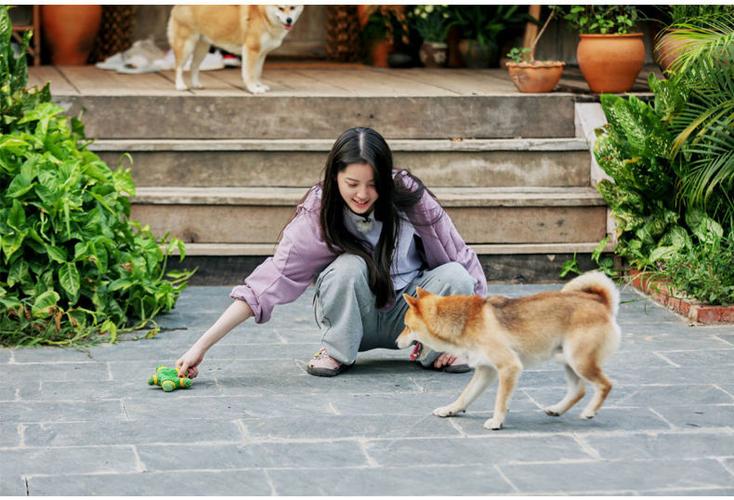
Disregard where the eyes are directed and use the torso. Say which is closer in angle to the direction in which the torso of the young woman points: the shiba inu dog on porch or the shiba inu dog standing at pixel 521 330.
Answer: the shiba inu dog standing

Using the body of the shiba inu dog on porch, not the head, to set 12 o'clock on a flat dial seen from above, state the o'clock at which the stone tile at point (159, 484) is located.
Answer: The stone tile is roughly at 3 o'clock from the shiba inu dog on porch.

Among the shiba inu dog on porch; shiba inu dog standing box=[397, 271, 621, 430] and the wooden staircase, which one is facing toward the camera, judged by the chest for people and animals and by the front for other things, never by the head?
the wooden staircase

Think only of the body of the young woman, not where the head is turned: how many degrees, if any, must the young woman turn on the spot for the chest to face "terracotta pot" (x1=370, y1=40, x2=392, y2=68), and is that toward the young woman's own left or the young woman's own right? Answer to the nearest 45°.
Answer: approximately 180°

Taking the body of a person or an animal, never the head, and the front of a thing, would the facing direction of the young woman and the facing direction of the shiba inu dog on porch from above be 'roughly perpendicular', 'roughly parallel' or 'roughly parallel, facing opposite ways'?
roughly perpendicular

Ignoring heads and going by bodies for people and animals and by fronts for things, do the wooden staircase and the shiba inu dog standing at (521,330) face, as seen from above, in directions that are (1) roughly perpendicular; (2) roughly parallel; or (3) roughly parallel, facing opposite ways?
roughly perpendicular

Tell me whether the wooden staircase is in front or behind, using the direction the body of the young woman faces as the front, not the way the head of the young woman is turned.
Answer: behind

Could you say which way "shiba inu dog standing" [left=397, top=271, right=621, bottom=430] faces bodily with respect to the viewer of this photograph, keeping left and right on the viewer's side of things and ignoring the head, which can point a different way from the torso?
facing to the left of the viewer

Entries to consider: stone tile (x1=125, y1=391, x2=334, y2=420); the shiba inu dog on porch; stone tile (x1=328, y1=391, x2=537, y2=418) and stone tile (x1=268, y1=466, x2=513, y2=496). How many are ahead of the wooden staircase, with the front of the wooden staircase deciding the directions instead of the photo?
3

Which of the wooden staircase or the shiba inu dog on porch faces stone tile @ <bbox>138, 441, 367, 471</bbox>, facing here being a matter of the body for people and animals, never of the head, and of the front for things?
the wooden staircase

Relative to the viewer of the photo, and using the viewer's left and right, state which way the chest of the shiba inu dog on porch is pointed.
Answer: facing to the right of the viewer

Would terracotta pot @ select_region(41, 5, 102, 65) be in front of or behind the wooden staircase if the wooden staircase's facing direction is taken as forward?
behind

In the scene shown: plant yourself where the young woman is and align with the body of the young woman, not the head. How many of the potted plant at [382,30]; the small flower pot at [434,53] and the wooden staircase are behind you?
3
